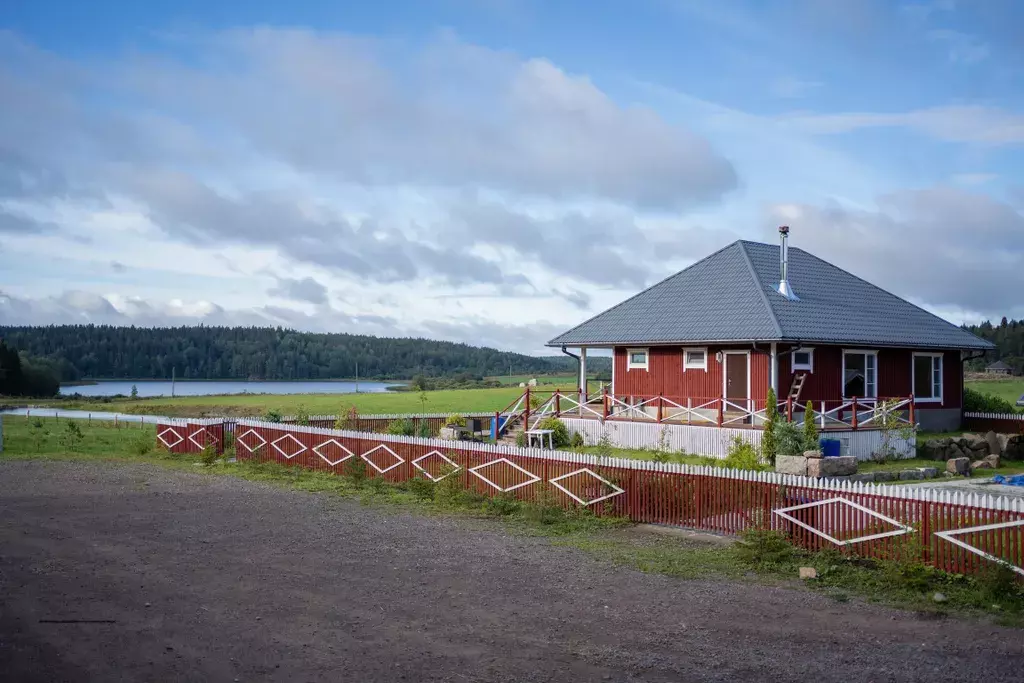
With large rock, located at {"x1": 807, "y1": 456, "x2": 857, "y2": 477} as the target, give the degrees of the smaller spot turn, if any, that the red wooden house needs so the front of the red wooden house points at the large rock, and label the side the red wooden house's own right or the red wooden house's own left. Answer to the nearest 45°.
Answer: approximately 45° to the red wooden house's own left

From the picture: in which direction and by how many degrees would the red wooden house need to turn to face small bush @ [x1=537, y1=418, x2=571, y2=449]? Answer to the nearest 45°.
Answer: approximately 45° to its right

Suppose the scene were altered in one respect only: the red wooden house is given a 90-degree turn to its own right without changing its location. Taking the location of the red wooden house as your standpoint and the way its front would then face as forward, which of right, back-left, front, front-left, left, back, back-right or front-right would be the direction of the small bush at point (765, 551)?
back-left

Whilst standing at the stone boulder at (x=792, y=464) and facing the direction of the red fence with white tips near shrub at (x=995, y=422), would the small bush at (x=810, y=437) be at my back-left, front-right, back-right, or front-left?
front-left

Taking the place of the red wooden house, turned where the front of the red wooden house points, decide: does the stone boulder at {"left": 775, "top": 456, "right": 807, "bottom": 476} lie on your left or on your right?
on your left

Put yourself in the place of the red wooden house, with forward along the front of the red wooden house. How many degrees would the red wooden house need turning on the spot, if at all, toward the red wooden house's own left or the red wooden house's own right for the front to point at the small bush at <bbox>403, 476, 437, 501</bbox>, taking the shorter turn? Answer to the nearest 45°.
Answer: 0° — it already faces it

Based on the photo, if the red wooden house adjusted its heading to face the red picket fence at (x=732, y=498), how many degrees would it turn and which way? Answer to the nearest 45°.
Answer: approximately 45° to its left

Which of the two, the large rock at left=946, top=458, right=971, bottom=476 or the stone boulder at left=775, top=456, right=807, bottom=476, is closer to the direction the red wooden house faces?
the stone boulder

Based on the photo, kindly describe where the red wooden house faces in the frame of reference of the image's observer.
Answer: facing the viewer and to the left of the viewer

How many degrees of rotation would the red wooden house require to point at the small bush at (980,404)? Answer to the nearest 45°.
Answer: approximately 180°

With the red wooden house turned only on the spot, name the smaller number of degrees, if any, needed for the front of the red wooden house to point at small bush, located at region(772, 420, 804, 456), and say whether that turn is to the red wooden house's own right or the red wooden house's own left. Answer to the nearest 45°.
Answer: approximately 45° to the red wooden house's own left

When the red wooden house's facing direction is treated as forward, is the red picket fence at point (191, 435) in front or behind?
in front

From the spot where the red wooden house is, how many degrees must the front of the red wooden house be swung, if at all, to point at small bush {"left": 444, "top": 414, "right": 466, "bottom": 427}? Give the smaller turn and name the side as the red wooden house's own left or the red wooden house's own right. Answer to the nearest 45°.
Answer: approximately 45° to the red wooden house's own right

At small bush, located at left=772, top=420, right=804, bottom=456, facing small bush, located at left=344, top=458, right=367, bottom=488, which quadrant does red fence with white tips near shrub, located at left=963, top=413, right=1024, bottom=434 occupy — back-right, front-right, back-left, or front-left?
back-right
